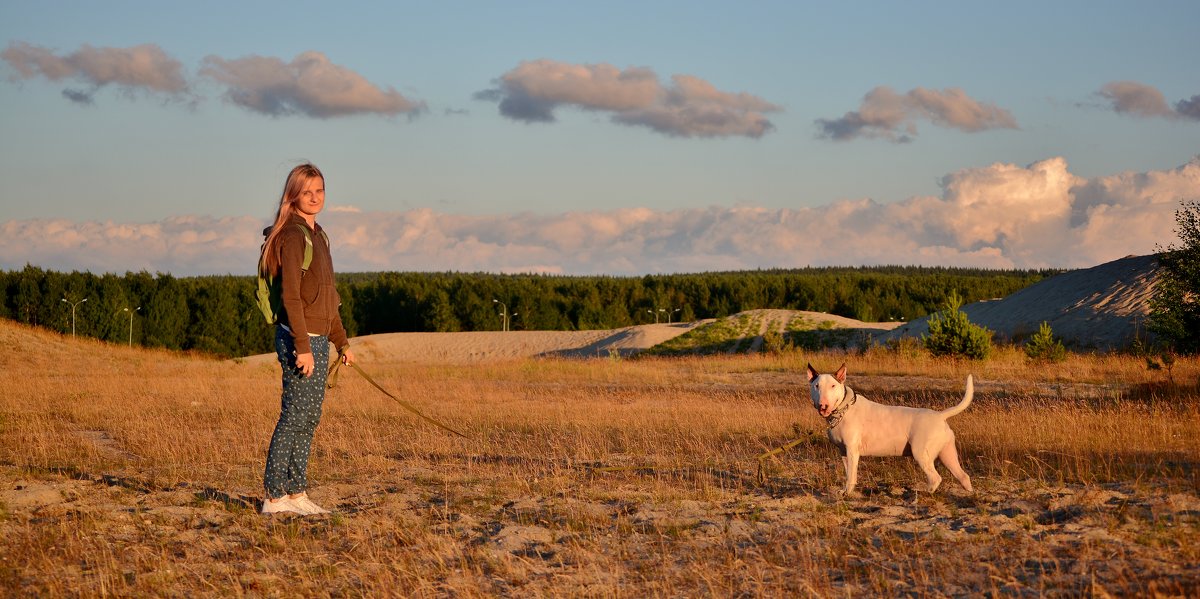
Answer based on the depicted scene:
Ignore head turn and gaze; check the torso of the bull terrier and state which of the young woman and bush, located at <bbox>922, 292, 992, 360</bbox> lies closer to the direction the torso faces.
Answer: the young woman

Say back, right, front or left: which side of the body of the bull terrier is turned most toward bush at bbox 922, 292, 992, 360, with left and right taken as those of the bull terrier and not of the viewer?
right

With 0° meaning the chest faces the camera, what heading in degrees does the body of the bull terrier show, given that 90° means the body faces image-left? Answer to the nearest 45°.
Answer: approximately 90°

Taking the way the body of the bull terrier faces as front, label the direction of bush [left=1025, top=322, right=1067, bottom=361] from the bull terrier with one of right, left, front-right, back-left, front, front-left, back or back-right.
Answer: right

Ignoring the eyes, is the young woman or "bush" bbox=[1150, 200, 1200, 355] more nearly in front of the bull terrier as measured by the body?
the young woman

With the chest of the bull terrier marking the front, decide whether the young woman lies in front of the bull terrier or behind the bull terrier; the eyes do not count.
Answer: in front

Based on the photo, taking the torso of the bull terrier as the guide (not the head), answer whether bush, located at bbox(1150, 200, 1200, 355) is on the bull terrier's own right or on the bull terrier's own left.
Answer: on the bull terrier's own right
